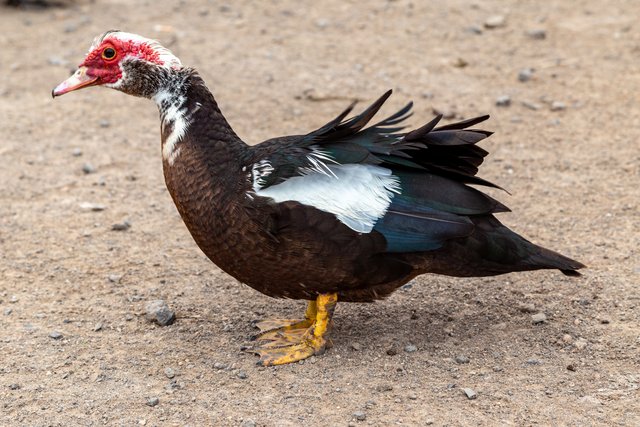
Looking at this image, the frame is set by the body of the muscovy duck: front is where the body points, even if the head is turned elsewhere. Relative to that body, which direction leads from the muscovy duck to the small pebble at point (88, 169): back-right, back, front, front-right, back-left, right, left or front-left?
front-right

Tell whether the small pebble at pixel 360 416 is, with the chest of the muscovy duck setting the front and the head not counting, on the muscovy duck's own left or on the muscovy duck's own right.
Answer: on the muscovy duck's own left

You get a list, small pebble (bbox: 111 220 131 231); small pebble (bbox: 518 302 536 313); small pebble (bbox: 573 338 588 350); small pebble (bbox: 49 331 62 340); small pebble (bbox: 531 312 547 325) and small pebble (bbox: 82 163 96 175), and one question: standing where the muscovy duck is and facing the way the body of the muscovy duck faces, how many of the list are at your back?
3

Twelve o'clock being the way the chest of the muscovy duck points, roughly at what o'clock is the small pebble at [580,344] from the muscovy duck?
The small pebble is roughly at 6 o'clock from the muscovy duck.

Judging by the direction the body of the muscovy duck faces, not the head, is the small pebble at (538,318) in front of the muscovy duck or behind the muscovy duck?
behind

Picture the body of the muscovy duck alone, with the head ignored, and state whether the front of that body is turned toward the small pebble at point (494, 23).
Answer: no

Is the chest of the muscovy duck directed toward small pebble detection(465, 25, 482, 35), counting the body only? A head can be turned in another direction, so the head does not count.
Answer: no

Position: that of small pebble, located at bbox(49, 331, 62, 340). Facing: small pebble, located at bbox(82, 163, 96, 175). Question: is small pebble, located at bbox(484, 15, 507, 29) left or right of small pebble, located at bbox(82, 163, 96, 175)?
right

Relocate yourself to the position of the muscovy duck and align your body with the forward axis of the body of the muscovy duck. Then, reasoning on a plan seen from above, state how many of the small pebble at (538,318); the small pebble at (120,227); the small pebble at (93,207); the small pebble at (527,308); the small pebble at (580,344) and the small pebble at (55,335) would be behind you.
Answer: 3

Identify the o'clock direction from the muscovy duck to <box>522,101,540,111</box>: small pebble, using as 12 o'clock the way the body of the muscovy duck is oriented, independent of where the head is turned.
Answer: The small pebble is roughly at 4 o'clock from the muscovy duck.

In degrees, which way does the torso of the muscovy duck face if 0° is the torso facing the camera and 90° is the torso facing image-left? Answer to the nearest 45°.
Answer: approximately 90°

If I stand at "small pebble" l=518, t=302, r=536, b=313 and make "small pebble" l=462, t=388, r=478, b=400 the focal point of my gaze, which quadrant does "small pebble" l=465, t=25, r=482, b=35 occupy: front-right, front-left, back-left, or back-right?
back-right

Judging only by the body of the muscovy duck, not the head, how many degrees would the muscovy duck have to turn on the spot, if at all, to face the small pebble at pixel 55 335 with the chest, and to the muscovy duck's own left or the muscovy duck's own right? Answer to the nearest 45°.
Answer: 0° — it already faces it

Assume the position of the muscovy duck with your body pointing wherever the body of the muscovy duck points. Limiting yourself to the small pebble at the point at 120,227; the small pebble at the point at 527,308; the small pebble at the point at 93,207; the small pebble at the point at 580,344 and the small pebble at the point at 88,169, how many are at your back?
2

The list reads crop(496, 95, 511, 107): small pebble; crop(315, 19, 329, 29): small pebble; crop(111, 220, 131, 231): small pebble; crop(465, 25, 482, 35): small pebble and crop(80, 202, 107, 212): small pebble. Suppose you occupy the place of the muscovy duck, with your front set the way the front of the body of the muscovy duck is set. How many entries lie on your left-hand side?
0

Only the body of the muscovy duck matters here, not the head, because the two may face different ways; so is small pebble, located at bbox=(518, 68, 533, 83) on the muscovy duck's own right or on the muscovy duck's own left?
on the muscovy duck's own right

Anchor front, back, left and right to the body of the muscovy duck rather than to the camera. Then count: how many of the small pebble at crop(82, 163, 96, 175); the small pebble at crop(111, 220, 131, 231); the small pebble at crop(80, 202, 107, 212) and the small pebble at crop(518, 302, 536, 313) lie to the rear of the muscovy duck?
1

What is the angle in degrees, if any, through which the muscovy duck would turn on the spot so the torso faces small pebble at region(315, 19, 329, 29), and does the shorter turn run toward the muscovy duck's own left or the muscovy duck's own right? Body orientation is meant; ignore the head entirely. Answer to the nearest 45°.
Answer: approximately 90° to the muscovy duck's own right
